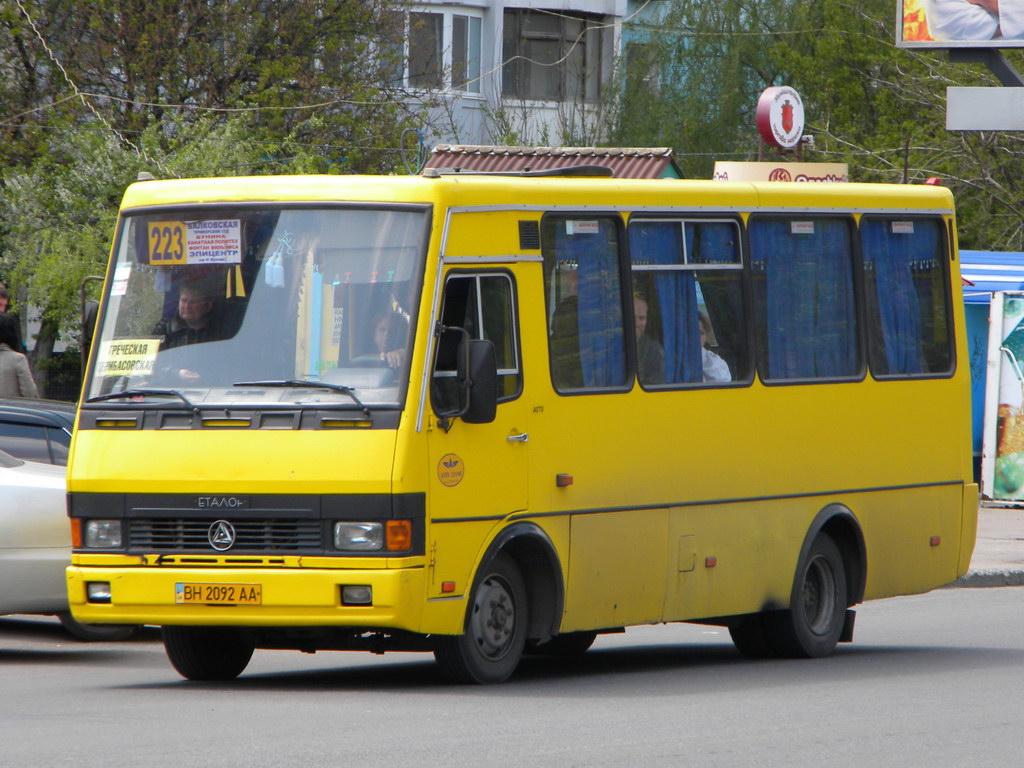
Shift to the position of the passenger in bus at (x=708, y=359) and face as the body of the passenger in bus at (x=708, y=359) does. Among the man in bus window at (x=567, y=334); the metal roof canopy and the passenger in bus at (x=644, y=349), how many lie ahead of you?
2

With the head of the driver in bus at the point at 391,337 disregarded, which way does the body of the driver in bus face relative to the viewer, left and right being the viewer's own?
facing the viewer and to the left of the viewer

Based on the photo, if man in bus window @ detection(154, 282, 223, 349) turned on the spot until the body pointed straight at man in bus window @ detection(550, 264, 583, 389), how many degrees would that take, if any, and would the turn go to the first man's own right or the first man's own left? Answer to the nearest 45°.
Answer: approximately 135° to the first man's own left

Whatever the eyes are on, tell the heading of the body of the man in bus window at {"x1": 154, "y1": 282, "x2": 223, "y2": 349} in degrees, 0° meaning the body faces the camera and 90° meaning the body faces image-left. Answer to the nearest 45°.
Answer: approximately 45°

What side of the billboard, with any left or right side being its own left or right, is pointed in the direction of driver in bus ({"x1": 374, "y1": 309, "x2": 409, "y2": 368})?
front

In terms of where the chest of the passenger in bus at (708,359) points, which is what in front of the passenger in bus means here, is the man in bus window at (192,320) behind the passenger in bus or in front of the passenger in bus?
in front

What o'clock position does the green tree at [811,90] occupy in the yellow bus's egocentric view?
The green tree is roughly at 5 o'clock from the yellow bus.

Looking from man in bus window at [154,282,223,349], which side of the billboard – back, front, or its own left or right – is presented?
front

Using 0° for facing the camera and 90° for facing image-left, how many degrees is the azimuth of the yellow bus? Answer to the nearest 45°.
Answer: approximately 45°

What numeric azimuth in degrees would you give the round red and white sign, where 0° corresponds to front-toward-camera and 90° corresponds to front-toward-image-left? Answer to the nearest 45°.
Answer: approximately 315°
